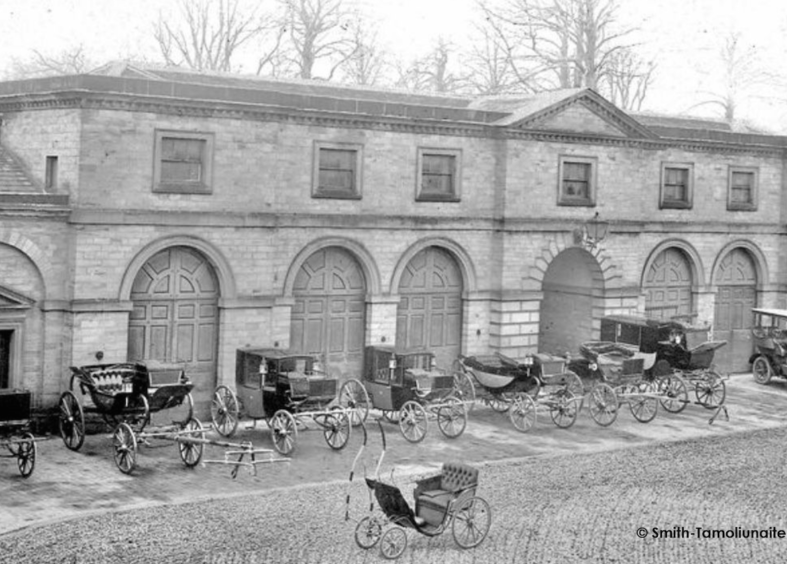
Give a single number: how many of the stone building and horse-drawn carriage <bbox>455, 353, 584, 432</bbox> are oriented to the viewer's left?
0

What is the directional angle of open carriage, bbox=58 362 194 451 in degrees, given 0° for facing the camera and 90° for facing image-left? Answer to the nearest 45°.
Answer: approximately 315°

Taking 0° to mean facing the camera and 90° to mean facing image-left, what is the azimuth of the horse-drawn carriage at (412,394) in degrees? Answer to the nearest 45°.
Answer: approximately 315°

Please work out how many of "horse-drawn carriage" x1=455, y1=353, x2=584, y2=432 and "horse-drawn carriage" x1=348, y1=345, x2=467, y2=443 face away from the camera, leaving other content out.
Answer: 0

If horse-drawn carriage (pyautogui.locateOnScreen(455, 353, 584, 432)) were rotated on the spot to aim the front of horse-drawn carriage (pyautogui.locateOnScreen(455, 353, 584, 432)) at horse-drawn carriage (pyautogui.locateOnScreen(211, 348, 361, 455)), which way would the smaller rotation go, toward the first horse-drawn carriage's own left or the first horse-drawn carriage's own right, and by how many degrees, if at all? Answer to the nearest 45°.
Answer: approximately 90° to the first horse-drawn carriage's own right

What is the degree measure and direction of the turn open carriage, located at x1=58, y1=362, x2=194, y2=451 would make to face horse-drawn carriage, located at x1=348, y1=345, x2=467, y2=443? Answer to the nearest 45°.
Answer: approximately 45° to its left

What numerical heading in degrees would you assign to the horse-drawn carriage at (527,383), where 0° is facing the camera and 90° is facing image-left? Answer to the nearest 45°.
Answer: approximately 315°

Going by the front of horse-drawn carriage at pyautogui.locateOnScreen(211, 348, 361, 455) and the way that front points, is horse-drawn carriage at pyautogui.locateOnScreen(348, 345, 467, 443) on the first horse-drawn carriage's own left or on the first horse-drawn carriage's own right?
on the first horse-drawn carriage's own left
